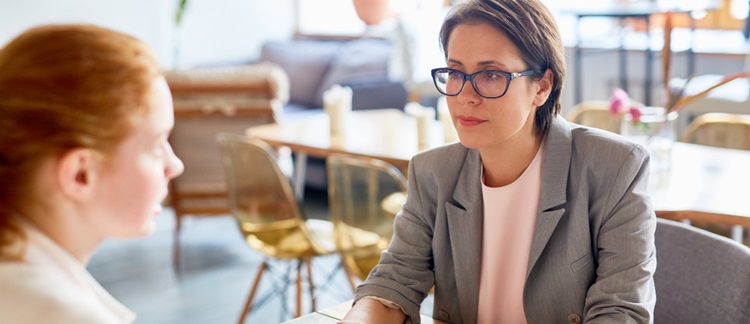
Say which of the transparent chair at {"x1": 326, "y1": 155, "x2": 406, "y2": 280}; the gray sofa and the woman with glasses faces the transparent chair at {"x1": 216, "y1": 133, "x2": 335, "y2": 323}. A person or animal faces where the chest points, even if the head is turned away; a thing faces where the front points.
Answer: the gray sofa

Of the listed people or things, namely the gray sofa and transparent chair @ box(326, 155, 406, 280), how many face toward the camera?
1

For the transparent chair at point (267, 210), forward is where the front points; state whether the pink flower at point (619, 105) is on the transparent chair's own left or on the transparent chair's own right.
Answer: on the transparent chair's own right

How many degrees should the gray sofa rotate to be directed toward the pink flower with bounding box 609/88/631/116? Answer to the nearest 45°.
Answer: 0° — it already faces it

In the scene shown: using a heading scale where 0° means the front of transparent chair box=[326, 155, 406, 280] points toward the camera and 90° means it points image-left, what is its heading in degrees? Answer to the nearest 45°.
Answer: approximately 225°

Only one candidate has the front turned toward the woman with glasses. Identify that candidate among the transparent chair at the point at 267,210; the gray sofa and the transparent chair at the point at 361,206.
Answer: the gray sofa

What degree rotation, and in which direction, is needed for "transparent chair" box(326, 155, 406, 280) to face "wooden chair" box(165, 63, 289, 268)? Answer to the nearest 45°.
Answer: approximately 90° to its left

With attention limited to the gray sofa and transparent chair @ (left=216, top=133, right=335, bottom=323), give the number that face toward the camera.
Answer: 1

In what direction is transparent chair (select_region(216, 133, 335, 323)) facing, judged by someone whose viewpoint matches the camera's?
facing away from the viewer and to the right of the viewer
